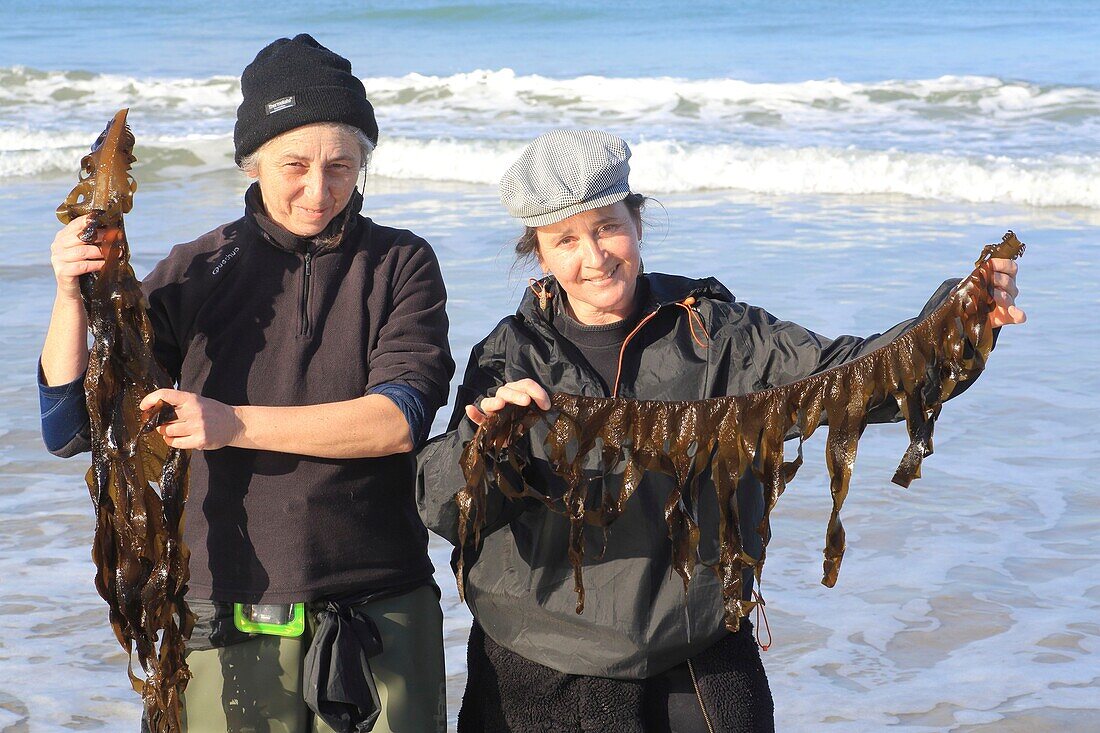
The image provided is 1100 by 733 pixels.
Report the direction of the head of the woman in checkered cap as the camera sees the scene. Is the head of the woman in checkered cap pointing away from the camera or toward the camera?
toward the camera

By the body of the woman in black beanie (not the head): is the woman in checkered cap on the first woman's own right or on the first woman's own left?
on the first woman's own left

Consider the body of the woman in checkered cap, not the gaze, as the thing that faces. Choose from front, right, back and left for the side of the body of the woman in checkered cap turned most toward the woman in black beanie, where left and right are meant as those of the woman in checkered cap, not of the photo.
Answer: right

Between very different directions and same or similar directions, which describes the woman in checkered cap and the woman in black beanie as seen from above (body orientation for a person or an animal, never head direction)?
same or similar directions

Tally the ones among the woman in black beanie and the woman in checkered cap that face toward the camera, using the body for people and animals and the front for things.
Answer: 2

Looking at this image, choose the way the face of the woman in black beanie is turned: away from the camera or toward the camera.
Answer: toward the camera

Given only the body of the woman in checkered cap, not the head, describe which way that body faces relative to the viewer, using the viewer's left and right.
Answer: facing the viewer

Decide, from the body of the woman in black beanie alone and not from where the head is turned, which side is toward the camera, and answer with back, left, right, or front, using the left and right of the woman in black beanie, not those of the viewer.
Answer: front
